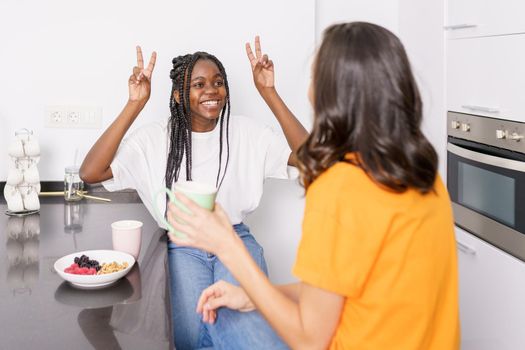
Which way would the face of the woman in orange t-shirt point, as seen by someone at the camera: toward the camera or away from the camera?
away from the camera

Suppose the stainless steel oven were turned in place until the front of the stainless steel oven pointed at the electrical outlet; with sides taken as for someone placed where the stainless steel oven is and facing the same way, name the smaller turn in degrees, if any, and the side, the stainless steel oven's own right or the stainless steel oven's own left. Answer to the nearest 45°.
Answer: approximately 45° to the stainless steel oven's own right

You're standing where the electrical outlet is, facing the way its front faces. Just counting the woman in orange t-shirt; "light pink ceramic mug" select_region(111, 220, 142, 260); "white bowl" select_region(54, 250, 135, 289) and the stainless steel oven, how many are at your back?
0

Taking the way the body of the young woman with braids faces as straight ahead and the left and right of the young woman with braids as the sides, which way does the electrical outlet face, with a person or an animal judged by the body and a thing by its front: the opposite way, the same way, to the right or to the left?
the same way

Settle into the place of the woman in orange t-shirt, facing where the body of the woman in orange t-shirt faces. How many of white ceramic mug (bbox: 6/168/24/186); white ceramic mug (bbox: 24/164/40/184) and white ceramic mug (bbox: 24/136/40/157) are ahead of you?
3

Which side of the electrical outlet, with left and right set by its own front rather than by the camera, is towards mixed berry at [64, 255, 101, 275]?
front

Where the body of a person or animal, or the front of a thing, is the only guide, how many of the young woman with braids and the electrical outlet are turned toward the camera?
2

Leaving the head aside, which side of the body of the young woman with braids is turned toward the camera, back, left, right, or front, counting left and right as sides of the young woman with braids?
front

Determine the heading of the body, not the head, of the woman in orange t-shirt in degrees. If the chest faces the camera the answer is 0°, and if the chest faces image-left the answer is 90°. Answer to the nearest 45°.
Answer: approximately 135°

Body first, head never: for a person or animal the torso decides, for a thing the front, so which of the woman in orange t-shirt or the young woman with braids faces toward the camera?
the young woman with braids

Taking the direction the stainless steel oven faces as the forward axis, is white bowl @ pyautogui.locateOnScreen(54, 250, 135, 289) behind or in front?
in front

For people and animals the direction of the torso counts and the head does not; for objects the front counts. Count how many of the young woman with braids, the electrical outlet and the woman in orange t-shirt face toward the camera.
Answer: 2

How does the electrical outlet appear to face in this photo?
toward the camera
